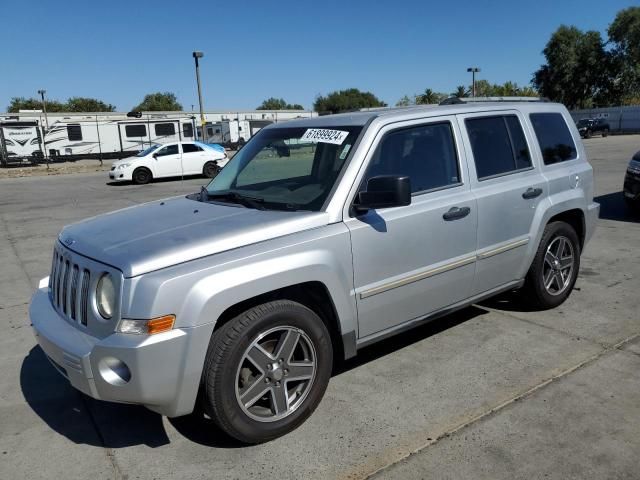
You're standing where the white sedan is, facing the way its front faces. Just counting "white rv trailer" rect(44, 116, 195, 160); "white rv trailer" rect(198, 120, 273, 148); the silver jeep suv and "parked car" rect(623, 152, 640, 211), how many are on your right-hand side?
2

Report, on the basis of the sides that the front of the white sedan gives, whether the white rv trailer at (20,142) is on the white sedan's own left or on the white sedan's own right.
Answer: on the white sedan's own right

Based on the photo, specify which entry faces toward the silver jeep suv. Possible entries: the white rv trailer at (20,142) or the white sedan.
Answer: the white rv trailer

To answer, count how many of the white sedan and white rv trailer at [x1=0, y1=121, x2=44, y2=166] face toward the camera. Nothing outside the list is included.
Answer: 1

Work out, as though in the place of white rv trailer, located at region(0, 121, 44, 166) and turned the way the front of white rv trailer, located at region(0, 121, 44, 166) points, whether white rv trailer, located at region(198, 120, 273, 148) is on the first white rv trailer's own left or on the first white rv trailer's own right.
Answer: on the first white rv trailer's own left

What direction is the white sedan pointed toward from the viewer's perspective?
to the viewer's left

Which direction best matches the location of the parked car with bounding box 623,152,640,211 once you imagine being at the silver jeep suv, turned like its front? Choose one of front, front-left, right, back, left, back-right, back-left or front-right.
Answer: back

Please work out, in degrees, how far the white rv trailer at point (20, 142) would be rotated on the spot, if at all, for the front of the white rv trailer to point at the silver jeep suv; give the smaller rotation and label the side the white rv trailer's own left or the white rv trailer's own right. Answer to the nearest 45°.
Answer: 0° — it already faces it

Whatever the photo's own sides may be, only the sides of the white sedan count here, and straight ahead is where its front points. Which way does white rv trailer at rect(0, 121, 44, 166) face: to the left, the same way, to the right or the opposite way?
to the left

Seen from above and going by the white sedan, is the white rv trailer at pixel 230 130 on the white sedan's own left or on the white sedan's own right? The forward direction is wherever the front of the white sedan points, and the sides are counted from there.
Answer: on the white sedan's own right

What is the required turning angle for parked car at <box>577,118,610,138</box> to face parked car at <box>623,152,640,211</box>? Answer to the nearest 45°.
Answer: approximately 45° to its left
